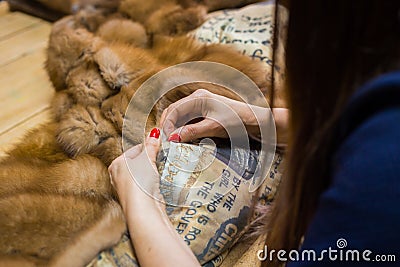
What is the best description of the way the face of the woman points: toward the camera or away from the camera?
away from the camera

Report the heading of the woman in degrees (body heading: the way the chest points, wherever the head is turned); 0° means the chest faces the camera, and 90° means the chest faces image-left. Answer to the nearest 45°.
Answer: approximately 135°
